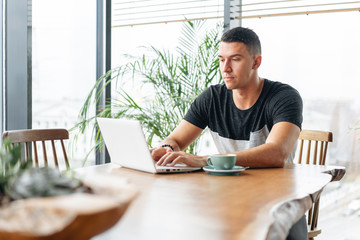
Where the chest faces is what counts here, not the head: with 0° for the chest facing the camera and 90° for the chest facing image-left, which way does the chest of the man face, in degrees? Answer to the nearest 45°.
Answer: approximately 45°

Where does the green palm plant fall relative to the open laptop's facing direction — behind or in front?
in front

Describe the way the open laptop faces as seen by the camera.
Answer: facing away from the viewer and to the right of the viewer

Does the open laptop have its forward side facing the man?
yes

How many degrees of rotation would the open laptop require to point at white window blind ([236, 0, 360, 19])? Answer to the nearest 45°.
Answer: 0° — it already faces it

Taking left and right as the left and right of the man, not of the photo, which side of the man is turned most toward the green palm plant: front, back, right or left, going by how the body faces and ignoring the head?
right

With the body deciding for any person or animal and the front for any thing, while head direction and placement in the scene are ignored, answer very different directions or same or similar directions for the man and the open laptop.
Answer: very different directions

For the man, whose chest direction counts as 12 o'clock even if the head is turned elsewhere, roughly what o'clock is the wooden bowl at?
The wooden bowl is roughly at 11 o'clock from the man.

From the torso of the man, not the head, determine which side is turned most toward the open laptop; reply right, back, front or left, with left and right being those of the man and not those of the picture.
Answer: front

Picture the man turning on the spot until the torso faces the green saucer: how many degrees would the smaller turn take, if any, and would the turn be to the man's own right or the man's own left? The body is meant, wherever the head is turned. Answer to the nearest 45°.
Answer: approximately 45° to the man's own left

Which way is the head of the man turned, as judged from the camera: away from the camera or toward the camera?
toward the camera

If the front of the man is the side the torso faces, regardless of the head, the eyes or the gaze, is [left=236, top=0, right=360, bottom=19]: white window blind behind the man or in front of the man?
behind
